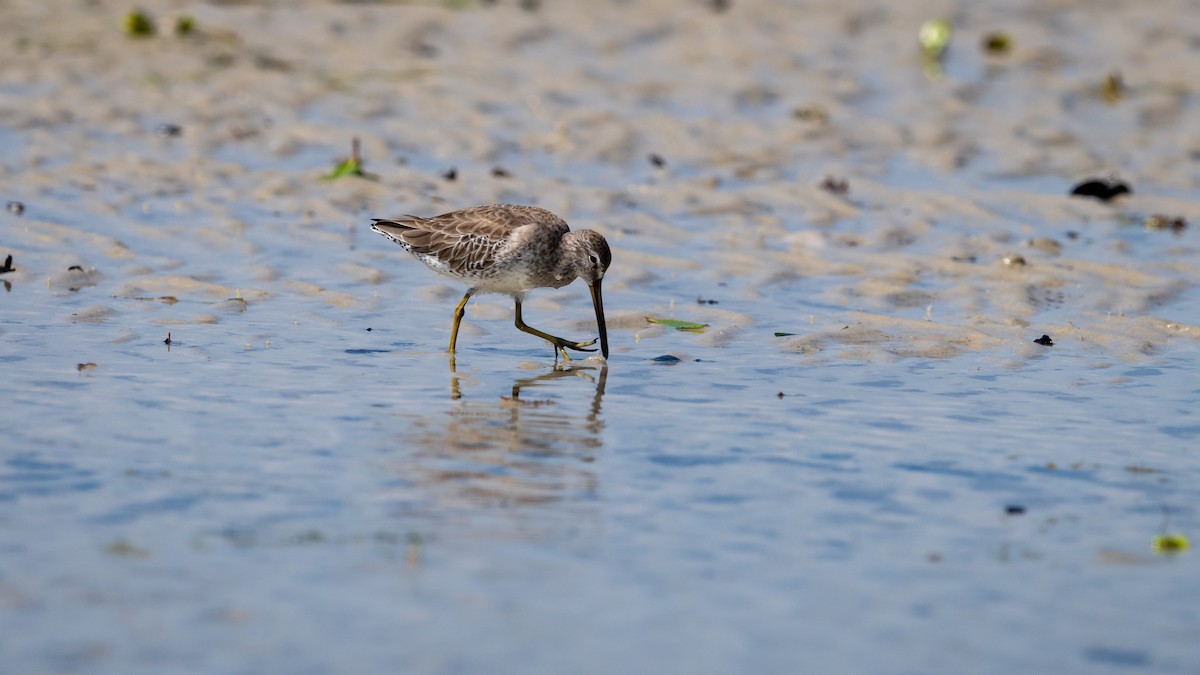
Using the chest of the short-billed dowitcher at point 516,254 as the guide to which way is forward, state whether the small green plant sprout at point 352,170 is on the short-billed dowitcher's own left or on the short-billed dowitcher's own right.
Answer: on the short-billed dowitcher's own left

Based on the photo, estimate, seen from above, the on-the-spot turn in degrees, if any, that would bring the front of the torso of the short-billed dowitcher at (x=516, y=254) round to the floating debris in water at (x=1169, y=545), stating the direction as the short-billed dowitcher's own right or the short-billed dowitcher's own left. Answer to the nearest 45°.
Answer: approximately 45° to the short-billed dowitcher's own right

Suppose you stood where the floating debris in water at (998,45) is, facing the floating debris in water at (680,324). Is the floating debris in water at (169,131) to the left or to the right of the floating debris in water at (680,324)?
right

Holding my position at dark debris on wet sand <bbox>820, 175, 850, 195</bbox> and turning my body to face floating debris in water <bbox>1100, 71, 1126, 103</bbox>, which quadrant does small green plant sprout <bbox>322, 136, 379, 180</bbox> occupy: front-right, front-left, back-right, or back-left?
back-left

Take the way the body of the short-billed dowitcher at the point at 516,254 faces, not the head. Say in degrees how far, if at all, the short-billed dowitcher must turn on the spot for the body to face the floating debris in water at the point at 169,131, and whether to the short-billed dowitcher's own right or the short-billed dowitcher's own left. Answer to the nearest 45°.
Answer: approximately 135° to the short-billed dowitcher's own left

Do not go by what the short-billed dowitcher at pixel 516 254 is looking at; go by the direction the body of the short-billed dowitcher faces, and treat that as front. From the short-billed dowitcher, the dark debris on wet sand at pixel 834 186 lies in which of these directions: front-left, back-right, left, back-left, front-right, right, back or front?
front-left

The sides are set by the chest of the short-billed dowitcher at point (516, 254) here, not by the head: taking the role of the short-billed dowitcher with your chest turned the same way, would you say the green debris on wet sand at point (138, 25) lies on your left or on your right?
on your left

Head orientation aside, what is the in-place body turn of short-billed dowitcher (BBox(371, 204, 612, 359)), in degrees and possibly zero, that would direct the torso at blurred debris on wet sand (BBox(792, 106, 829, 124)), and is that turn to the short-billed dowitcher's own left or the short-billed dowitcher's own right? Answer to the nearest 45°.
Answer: approximately 45° to the short-billed dowitcher's own left

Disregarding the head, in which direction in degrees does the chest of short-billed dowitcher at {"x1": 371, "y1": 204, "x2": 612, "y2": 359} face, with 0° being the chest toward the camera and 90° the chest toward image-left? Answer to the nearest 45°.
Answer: approximately 270°

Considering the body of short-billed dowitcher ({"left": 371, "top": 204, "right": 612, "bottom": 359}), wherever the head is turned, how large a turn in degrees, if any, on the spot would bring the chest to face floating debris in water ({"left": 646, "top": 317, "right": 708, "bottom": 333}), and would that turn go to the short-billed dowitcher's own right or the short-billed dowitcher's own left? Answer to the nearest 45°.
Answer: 0° — it already faces it
